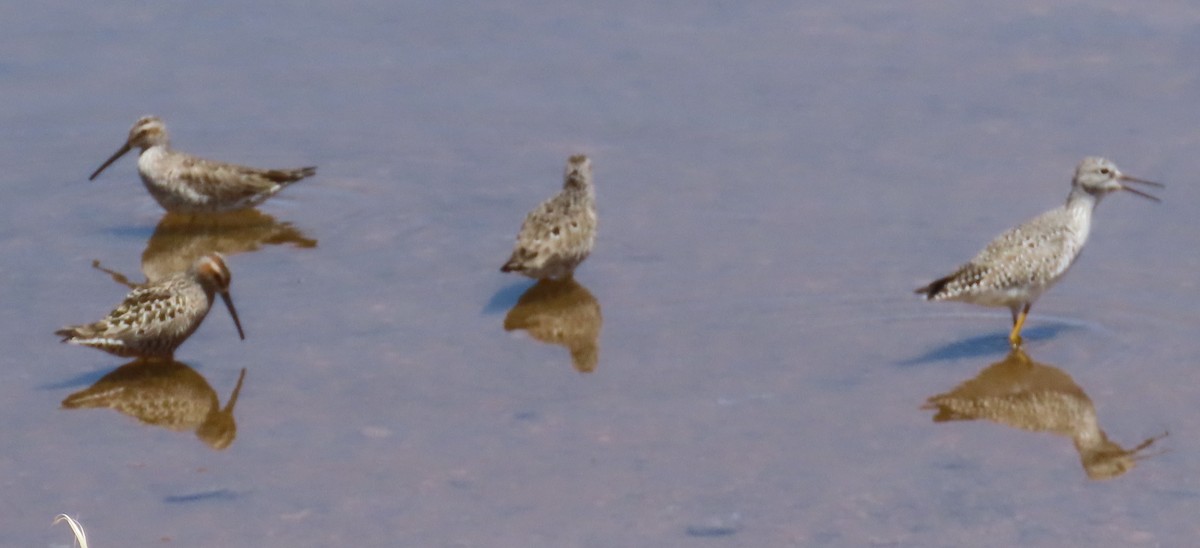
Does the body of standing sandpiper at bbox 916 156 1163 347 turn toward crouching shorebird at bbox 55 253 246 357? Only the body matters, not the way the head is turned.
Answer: no

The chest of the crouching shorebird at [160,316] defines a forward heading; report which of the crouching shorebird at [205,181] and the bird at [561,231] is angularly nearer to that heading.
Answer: the bird

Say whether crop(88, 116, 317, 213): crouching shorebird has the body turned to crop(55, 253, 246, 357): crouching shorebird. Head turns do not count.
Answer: no

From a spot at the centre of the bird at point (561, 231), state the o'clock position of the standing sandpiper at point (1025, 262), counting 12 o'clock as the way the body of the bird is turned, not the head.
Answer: The standing sandpiper is roughly at 2 o'clock from the bird.

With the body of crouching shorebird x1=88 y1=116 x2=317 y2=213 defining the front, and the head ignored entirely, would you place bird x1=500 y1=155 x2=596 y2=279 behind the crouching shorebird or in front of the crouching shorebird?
behind

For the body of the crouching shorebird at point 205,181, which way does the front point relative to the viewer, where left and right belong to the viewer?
facing to the left of the viewer

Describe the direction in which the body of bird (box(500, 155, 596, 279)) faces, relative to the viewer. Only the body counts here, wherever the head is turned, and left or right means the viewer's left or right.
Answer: facing away from the viewer and to the right of the viewer

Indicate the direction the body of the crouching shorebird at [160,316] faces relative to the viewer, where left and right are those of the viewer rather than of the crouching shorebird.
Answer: facing to the right of the viewer

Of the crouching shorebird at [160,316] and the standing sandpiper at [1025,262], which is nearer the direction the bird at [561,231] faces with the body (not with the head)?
the standing sandpiper

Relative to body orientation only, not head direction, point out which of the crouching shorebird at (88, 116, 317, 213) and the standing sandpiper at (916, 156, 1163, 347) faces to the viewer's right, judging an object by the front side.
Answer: the standing sandpiper

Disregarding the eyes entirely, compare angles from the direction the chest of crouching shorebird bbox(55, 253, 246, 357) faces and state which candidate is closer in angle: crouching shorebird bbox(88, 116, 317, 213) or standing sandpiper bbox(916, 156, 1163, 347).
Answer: the standing sandpiper

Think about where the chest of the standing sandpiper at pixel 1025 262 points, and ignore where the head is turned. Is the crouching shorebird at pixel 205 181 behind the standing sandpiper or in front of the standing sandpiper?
behind

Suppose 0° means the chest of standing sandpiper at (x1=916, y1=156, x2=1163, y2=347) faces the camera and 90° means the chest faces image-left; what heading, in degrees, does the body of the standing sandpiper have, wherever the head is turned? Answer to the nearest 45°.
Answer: approximately 270°

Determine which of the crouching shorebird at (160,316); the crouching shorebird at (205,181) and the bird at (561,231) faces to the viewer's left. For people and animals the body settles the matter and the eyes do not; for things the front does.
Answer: the crouching shorebird at (205,181)

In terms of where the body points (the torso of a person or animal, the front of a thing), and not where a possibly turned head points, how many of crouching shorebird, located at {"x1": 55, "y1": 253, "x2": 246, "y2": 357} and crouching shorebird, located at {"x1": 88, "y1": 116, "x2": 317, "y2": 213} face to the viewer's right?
1
